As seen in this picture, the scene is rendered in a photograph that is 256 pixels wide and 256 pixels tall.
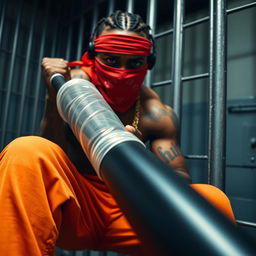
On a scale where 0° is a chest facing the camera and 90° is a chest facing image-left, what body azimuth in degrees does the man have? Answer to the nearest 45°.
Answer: approximately 0°

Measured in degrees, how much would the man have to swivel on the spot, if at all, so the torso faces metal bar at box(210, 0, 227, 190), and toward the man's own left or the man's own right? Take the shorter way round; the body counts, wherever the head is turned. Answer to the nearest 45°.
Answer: approximately 135° to the man's own left

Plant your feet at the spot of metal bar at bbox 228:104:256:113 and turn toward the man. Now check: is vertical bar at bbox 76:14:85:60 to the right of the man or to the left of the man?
right

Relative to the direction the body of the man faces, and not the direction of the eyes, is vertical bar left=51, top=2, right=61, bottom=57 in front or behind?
behind

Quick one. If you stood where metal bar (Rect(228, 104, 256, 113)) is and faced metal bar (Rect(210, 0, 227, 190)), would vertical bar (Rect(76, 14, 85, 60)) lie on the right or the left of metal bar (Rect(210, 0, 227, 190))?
right

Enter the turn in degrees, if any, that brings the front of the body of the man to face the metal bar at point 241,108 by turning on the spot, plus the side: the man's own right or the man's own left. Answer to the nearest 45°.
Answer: approximately 135° to the man's own left

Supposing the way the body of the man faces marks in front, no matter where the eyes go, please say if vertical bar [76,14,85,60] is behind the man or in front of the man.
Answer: behind
